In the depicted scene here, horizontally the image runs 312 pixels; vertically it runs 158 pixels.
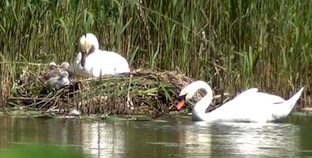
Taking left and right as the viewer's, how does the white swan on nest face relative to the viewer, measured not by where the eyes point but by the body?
facing to the left of the viewer

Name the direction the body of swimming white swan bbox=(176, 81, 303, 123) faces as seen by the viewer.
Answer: to the viewer's left

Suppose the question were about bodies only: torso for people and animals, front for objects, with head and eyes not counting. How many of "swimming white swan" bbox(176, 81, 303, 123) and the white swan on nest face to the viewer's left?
2

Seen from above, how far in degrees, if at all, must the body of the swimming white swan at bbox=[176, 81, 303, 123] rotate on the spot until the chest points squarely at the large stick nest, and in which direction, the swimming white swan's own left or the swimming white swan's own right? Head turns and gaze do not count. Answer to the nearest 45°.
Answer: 0° — it already faces it
